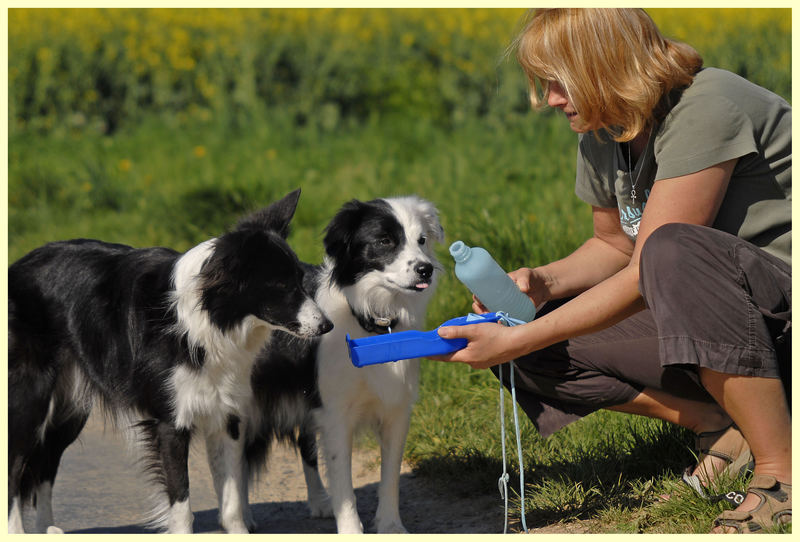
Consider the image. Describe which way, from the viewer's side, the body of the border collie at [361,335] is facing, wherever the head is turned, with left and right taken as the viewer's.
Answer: facing the viewer and to the right of the viewer

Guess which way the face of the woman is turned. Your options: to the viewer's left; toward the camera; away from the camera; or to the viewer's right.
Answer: to the viewer's left

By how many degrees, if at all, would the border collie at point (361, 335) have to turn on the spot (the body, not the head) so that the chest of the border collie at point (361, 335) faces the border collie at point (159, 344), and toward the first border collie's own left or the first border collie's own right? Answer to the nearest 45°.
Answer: approximately 135° to the first border collie's own right
